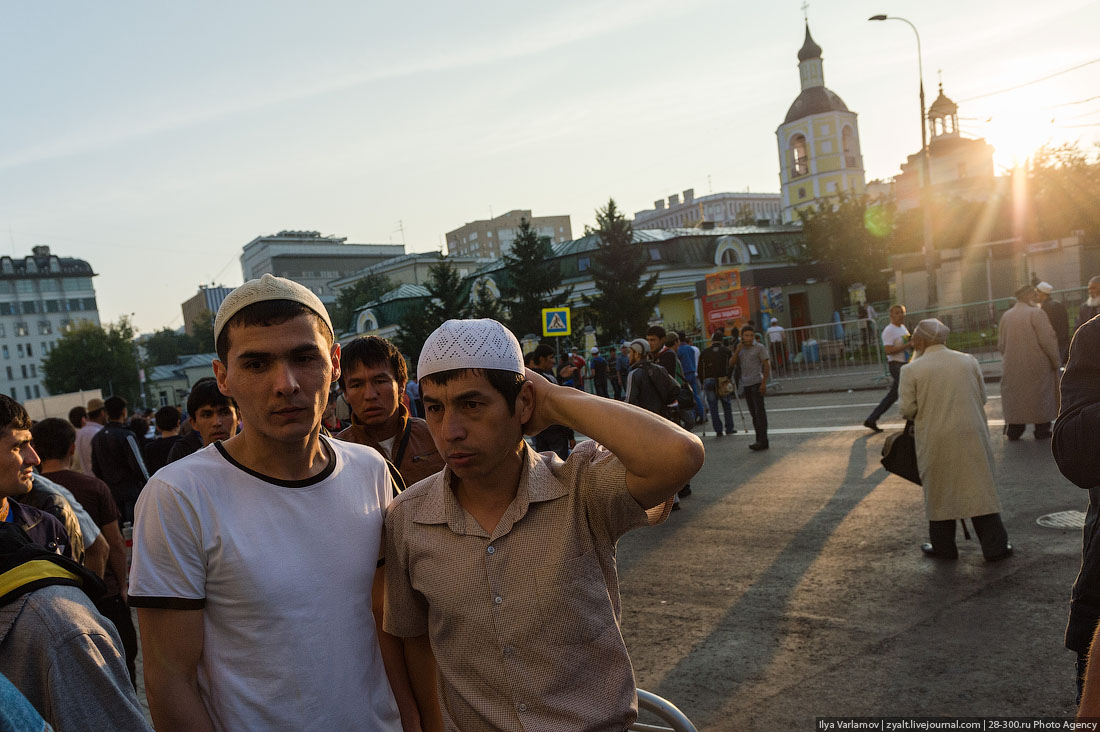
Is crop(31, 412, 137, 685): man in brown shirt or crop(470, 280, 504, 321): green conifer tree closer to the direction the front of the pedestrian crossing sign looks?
the man in brown shirt

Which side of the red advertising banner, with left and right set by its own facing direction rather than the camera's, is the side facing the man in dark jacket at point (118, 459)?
front

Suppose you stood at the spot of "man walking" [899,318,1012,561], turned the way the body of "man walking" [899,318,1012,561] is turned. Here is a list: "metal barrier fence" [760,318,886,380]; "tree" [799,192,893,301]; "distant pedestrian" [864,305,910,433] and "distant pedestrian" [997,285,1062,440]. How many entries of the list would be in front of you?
4

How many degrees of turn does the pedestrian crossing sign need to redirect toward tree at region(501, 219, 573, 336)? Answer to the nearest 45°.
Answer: approximately 180°

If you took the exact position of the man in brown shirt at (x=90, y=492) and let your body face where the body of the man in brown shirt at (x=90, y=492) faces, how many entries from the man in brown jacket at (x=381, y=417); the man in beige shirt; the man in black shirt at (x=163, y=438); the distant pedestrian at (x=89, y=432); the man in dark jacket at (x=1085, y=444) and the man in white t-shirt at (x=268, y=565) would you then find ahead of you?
2

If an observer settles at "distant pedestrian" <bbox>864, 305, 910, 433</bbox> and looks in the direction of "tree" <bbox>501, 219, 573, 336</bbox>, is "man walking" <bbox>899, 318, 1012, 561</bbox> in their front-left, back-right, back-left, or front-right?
back-left

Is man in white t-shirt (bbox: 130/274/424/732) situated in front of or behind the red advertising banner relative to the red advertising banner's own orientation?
in front

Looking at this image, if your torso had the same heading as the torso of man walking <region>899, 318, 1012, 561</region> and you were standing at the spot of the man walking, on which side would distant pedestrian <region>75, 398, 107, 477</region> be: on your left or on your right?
on your left

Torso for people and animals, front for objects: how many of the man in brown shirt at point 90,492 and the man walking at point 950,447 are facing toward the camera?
0

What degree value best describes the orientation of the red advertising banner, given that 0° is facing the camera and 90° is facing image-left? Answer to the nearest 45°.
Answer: approximately 0°

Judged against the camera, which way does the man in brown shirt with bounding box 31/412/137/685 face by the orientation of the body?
away from the camera

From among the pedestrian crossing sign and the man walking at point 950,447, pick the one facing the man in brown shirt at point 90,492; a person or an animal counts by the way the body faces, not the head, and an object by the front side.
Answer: the pedestrian crossing sign

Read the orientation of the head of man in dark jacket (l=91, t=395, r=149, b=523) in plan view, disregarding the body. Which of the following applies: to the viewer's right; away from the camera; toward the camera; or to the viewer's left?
away from the camera

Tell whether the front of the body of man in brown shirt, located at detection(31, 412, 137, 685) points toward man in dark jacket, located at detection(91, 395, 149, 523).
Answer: yes

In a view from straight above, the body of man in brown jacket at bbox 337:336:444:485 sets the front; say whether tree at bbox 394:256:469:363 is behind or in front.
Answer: behind

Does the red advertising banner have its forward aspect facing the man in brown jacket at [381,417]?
yes
